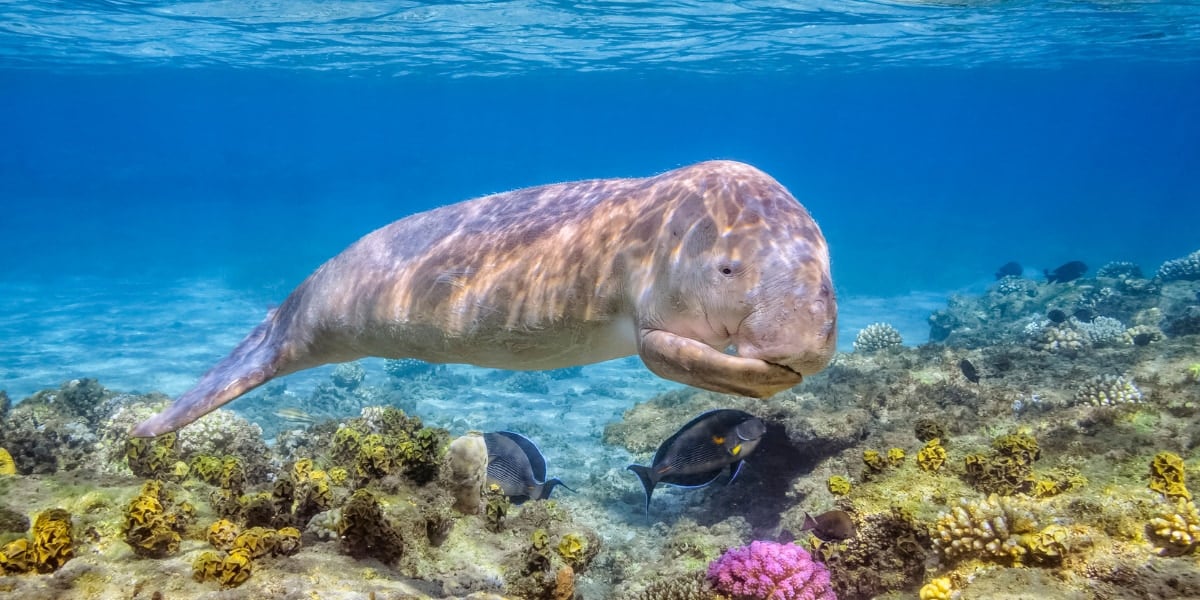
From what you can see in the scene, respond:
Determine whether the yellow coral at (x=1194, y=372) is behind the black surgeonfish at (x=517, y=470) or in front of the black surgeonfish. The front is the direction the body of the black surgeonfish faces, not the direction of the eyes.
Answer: behind

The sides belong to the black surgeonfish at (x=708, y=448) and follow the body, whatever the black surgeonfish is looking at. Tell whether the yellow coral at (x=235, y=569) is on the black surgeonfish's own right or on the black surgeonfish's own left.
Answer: on the black surgeonfish's own right

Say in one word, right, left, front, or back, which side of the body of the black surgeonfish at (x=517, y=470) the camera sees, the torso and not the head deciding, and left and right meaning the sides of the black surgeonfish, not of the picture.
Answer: left

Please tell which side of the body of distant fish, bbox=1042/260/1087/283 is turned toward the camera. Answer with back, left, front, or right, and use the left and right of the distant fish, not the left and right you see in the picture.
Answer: right

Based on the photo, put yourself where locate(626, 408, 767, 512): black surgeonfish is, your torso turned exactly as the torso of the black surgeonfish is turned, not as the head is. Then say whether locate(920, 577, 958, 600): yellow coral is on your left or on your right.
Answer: on your right
